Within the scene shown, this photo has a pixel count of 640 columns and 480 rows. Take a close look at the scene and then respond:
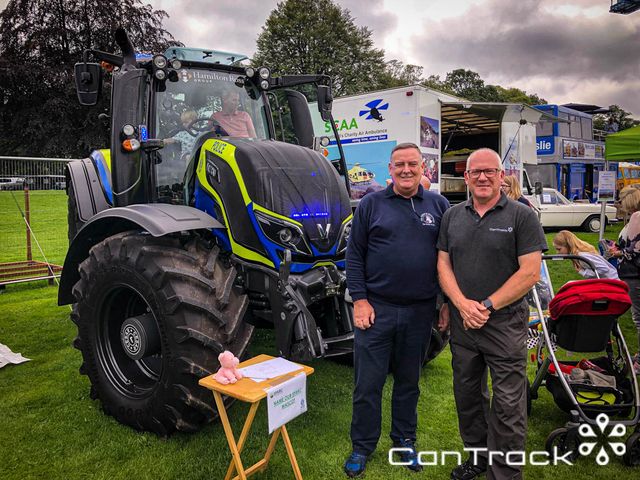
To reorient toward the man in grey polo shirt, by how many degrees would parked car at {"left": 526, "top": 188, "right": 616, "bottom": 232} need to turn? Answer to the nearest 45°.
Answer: approximately 90° to its right

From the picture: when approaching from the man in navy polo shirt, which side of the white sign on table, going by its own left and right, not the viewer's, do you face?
left

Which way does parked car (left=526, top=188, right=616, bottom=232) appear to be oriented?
to the viewer's right

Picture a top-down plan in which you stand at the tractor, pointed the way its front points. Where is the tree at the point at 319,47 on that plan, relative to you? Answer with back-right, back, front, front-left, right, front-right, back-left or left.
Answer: back-left
